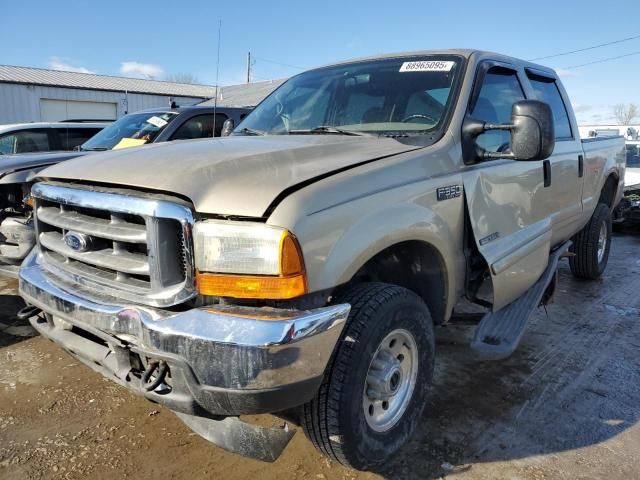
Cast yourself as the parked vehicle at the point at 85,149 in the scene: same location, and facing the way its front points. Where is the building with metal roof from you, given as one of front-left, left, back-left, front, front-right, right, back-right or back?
back-right

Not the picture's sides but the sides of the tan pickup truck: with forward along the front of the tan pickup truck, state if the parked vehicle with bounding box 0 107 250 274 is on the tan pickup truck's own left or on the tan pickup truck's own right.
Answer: on the tan pickup truck's own right

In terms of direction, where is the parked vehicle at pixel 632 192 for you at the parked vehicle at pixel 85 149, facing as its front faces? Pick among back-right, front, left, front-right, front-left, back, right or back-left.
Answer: back-left

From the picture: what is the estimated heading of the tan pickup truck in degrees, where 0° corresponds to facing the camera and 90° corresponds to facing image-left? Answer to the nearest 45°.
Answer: approximately 45°

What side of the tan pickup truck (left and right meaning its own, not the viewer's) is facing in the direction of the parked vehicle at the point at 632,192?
back

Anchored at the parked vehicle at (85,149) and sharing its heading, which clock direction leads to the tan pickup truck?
The tan pickup truck is roughly at 10 o'clock from the parked vehicle.

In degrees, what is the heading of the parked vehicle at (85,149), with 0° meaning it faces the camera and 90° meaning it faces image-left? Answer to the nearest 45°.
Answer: approximately 45°

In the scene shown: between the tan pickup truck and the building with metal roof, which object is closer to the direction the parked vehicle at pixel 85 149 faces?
the tan pickup truck

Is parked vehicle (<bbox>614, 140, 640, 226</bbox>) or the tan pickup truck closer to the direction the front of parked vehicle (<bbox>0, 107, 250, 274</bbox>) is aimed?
the tan pickup truck
